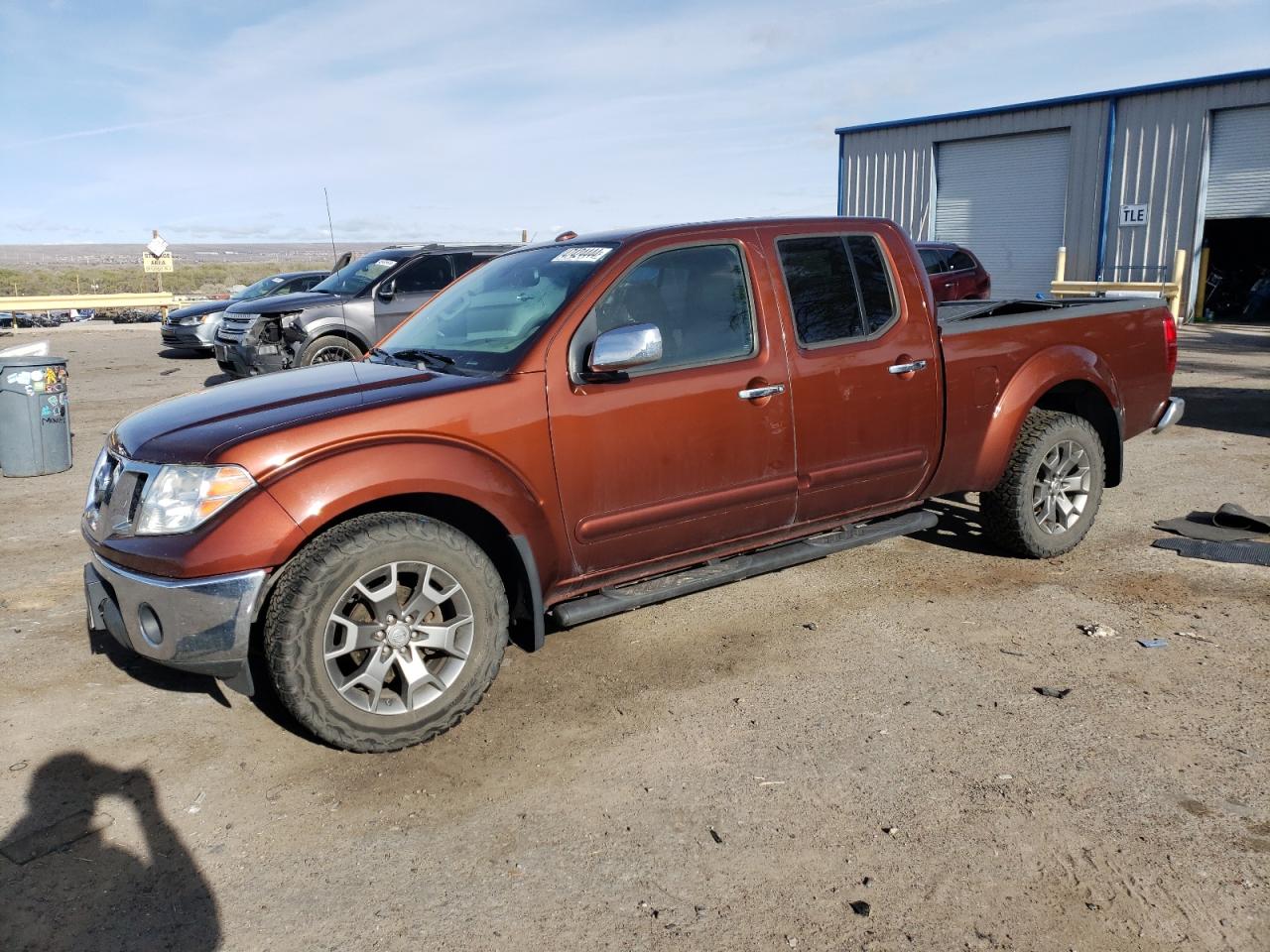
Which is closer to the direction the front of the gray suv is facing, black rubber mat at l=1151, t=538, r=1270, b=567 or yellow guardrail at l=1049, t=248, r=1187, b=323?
the black rubber mat

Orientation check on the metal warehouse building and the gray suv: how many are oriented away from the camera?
0

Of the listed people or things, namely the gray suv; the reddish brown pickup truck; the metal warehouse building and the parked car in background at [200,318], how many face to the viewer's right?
0

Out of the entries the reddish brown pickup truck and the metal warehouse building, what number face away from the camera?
0

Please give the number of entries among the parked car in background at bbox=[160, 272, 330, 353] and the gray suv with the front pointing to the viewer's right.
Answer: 0

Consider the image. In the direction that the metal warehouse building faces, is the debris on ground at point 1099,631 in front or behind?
in front

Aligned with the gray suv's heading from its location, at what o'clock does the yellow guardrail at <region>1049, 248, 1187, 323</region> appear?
The yellow guardrail is roughly at 7 o'clock from the gray suv.

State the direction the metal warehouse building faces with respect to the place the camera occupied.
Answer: facing the viewer and to the left of the viewer

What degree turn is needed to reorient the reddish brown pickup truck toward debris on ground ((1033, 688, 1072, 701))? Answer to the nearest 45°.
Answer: approximately 135° to its left

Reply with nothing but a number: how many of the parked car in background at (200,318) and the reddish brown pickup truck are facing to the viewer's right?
0

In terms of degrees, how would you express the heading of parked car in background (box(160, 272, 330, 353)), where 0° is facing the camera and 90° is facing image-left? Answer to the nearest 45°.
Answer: approximately 45°
